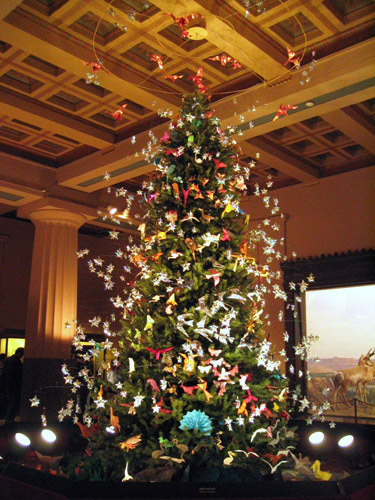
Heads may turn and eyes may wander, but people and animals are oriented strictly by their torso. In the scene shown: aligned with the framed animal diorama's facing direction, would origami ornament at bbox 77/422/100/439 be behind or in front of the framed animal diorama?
in front

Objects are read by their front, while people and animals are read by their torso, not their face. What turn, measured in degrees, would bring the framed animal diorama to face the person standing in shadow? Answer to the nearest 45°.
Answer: approximately 45° to its right

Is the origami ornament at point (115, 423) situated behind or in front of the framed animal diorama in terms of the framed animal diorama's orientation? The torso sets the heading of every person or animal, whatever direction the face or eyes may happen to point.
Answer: in front

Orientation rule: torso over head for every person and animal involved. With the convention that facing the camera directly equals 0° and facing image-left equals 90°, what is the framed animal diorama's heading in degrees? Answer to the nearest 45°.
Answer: approximately 45°

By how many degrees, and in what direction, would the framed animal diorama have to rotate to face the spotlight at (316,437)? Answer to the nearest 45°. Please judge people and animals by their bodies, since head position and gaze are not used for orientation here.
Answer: approximately 45° to its left
